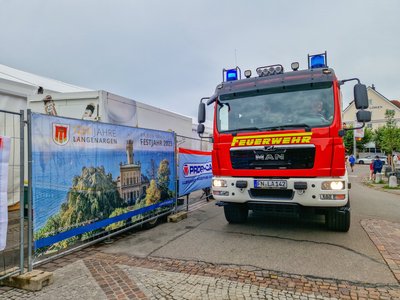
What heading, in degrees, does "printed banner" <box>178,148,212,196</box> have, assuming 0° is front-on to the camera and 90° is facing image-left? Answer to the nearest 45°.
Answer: approximately 315°

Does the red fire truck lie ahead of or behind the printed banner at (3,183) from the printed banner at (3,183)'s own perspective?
ahead

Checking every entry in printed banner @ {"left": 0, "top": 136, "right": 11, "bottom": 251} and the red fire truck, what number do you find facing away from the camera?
0

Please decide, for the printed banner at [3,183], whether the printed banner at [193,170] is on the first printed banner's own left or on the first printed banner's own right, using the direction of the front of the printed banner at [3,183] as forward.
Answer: on the first printed banner's own left

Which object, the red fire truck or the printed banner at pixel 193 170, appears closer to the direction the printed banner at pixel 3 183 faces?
the red fire truck

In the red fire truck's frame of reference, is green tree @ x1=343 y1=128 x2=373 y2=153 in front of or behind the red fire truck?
behind

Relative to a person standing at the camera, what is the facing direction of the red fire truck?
facing the viewer

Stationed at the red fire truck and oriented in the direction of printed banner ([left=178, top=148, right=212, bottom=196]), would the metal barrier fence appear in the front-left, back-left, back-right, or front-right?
front-left

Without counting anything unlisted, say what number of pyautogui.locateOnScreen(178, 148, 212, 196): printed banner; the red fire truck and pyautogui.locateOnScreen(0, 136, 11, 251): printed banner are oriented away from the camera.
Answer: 0

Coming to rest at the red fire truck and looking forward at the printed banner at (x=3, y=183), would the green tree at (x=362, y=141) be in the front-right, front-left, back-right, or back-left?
back-right

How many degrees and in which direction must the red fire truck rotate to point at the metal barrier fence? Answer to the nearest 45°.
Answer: approximately 45° to its right

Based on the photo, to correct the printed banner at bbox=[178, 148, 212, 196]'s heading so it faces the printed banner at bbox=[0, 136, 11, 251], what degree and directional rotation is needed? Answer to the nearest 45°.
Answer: approximately 90° to its right

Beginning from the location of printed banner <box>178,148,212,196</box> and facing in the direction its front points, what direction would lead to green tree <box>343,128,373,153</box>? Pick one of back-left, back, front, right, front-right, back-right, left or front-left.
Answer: left

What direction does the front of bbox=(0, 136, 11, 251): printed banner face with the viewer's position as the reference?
facing the viewer and to the right of the viewer

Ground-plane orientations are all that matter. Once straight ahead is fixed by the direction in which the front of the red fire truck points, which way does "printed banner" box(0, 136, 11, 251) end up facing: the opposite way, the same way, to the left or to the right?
to the left
